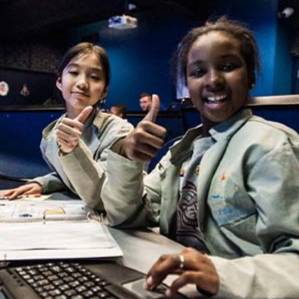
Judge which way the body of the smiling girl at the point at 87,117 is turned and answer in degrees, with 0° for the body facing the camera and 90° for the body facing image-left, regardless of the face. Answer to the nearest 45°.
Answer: approximately 45°

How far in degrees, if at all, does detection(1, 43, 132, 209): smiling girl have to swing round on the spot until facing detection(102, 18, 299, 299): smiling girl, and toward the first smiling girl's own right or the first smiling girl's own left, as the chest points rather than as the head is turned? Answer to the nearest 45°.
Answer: approximately 45° to the first smiling girl's own left

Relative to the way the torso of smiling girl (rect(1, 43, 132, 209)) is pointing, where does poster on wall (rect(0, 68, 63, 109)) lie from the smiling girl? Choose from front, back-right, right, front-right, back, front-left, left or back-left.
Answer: back-right

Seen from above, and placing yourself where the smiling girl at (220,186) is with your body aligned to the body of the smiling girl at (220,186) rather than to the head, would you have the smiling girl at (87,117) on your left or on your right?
on your right

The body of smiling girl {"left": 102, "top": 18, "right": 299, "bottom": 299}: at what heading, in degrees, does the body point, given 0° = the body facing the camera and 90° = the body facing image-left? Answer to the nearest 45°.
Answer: approximately 45°
